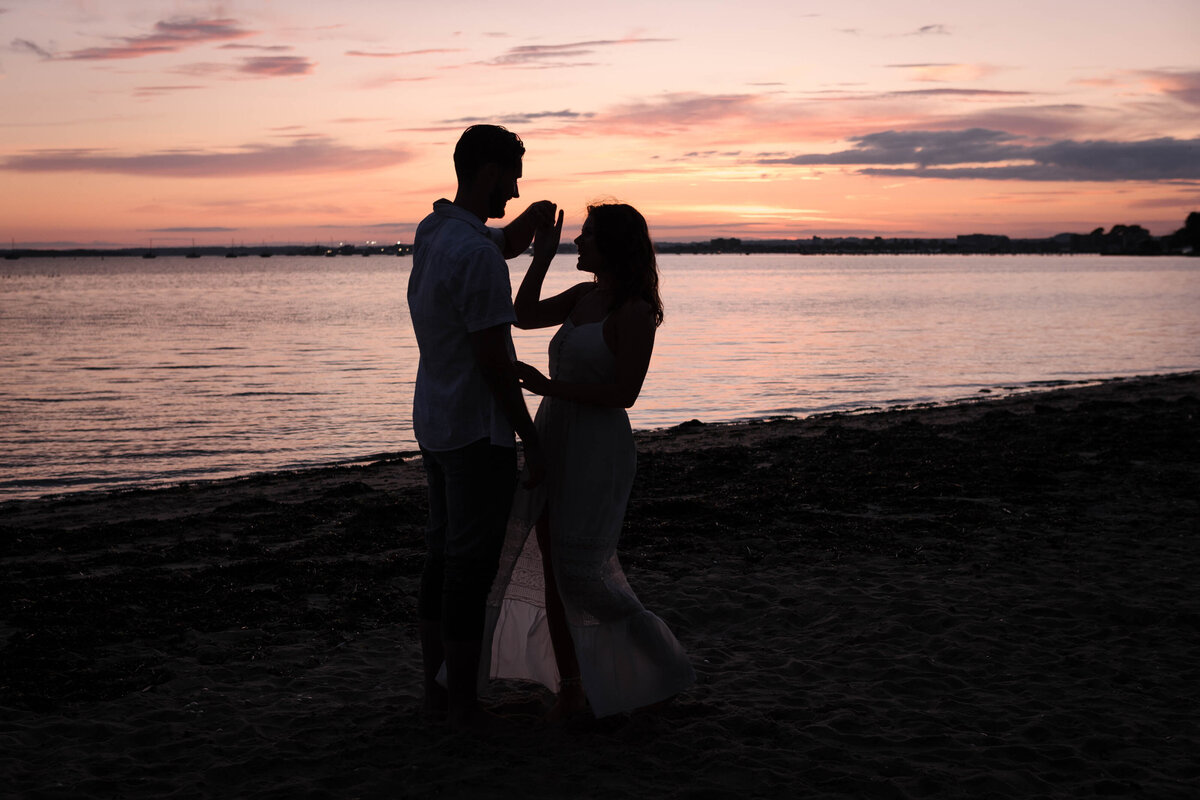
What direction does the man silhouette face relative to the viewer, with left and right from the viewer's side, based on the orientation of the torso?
facing away from the viewer and to the right of the viewer
